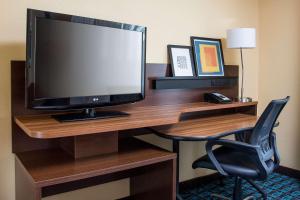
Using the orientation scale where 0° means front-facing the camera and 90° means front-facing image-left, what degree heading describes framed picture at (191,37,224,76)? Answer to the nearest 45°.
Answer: approximately 315°

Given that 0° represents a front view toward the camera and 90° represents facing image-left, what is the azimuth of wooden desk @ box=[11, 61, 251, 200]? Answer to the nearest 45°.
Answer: approximately 315°

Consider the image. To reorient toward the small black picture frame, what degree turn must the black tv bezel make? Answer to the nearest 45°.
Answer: approximately 90° to its left
